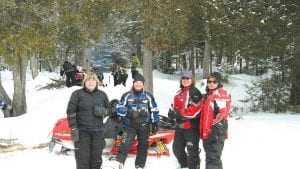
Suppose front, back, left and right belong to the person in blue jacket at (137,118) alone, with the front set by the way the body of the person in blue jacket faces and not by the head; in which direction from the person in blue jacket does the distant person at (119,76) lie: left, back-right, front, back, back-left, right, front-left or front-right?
back

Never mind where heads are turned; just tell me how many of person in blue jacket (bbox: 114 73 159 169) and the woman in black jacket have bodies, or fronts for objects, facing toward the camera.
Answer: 2

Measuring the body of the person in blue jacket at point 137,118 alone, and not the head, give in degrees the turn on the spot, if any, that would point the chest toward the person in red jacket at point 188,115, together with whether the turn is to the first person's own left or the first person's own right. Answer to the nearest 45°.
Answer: approximately 45° to the first person's own left

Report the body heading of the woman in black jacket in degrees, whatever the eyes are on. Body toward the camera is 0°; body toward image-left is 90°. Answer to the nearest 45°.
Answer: approximately 0°

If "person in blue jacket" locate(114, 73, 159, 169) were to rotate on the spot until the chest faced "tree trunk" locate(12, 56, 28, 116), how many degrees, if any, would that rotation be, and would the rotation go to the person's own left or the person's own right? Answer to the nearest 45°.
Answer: approximately 135° to the person's own right

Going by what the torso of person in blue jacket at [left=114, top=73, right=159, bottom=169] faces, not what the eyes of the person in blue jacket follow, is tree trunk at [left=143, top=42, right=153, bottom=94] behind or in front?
behind

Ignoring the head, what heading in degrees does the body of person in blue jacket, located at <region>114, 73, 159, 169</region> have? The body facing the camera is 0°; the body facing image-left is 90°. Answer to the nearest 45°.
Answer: approximately 0°

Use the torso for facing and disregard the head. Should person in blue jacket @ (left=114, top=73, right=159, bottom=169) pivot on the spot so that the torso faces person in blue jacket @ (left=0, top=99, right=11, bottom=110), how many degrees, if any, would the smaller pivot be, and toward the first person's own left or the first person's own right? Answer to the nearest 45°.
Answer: approximately 135° to the first person's own right
